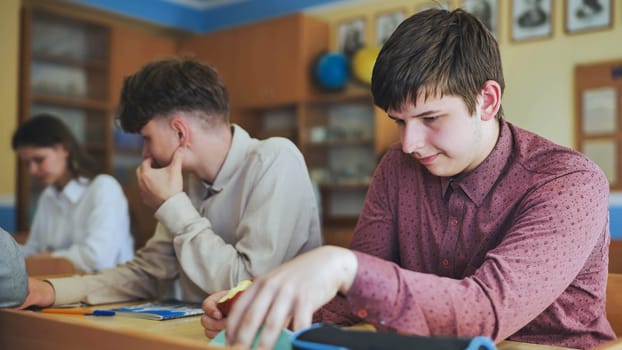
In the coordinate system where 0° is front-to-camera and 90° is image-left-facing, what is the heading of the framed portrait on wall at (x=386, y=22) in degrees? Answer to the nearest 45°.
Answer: approximately 45°

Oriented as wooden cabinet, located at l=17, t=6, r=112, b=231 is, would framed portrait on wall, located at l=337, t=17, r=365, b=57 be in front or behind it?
in front

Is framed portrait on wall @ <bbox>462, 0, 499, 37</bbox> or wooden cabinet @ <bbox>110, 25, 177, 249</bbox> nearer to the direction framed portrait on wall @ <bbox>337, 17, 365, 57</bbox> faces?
the wooden cabinet

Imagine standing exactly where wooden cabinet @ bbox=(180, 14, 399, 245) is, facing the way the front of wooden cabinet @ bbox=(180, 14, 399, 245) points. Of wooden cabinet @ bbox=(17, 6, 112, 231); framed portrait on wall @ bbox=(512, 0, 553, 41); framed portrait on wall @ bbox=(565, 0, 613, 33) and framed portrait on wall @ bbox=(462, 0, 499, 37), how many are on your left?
3

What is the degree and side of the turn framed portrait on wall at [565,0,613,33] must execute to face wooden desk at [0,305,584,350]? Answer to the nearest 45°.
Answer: approximately 45° to its left

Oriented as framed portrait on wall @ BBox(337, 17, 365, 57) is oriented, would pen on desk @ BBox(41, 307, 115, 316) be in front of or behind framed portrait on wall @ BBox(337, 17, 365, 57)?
in front

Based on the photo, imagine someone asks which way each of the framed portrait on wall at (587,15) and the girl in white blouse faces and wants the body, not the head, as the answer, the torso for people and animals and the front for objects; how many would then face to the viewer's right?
0

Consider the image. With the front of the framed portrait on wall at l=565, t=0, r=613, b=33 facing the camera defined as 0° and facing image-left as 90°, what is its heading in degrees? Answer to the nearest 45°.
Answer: approximately 45°

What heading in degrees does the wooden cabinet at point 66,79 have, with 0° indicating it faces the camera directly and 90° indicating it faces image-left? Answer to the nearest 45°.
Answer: approximately 315°

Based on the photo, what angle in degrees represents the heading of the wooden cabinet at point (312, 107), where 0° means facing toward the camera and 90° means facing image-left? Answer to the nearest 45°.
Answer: approximately 45°

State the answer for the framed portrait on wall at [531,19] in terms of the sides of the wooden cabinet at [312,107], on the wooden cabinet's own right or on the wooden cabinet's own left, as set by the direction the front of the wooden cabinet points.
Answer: on the wooden cabinet's own left
